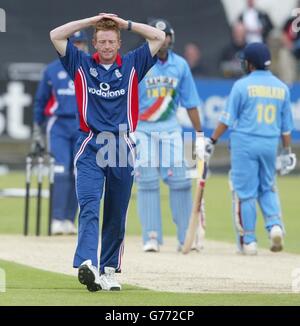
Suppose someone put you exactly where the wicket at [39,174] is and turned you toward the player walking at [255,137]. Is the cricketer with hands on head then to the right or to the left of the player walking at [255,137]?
right

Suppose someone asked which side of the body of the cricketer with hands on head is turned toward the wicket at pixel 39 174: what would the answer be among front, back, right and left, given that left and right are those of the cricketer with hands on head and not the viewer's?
back

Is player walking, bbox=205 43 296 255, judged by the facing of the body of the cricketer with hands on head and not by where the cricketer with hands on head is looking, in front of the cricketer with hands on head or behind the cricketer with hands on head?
behind

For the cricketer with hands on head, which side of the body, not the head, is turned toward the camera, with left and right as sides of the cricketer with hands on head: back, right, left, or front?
front

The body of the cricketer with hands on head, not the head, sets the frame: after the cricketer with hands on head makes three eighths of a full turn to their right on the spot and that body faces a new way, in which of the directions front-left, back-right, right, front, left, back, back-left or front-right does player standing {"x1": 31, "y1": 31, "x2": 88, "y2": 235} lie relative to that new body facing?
front-right
